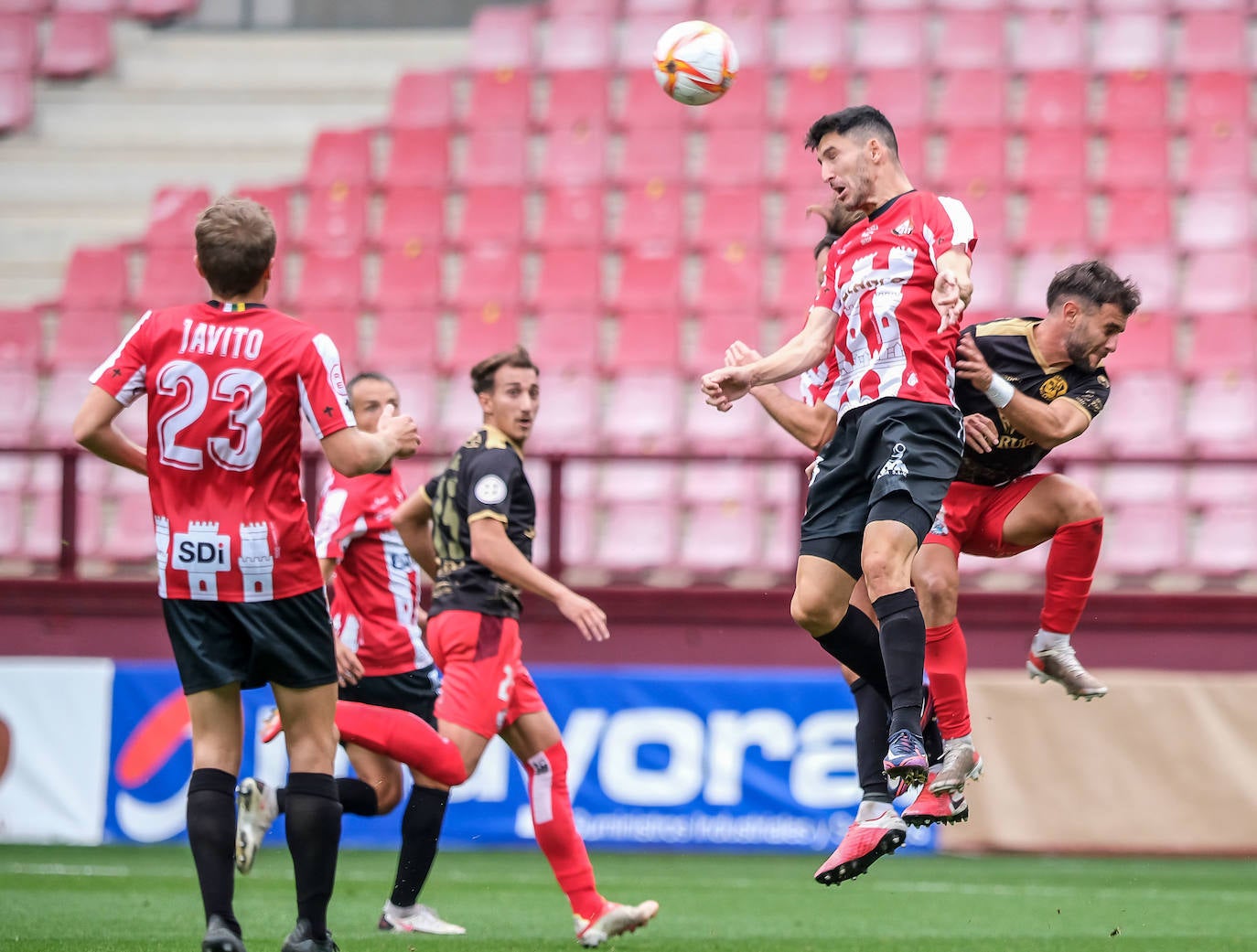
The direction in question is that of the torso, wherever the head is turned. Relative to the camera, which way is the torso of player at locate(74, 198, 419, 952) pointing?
away from the camera

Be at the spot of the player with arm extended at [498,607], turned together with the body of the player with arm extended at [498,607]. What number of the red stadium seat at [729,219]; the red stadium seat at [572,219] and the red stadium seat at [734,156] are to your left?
3

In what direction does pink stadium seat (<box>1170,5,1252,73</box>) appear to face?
toward the camera

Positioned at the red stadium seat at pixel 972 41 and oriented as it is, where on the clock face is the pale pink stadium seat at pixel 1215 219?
the pale pink stadium seat at pixel 1215 219 is roughly at 10 o'clock from the red stadium seat at pixel 972 41.

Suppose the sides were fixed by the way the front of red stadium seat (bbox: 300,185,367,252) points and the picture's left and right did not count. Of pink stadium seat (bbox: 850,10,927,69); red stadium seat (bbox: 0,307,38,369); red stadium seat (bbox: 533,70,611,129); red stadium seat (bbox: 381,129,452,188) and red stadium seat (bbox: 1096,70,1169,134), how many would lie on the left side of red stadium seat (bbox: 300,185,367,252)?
4

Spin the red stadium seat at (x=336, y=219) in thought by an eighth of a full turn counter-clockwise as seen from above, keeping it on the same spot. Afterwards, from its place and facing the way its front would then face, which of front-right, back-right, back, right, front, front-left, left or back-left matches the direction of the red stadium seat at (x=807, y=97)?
front-left

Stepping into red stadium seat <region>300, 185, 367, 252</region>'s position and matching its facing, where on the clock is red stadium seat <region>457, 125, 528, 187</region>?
red stadium seat <region>457, 125, 528, 187</region> is roughly at 9 o'clock from red stadium seat <region>300, 185, 367, 252</region>.

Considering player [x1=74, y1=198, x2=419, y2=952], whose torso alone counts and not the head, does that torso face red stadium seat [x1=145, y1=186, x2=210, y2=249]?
yes

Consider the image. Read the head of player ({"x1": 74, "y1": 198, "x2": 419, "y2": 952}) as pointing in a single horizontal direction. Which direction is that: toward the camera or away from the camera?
away from the camera

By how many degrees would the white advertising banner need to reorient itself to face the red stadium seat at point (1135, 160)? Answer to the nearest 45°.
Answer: approximately 90° to its left

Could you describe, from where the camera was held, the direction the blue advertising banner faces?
facing the viewer

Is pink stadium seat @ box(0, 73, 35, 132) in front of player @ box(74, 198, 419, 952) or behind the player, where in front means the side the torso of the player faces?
in front

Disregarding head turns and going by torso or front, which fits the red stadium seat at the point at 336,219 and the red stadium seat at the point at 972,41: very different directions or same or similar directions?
same or similar directions

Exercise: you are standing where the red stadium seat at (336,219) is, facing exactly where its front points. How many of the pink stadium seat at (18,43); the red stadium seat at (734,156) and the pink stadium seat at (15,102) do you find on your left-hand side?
1

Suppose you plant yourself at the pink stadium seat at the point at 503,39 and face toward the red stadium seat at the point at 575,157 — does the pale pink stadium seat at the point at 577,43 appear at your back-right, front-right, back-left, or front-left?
front-left

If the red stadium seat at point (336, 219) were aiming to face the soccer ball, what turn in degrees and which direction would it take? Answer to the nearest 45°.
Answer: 0° — it already faces it

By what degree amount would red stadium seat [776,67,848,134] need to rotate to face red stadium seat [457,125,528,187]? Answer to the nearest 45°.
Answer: approximately 90° to its right

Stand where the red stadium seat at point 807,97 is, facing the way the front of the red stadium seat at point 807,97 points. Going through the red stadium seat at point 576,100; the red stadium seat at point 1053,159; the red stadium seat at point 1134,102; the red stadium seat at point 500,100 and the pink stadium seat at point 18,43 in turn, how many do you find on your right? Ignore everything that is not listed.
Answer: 3
